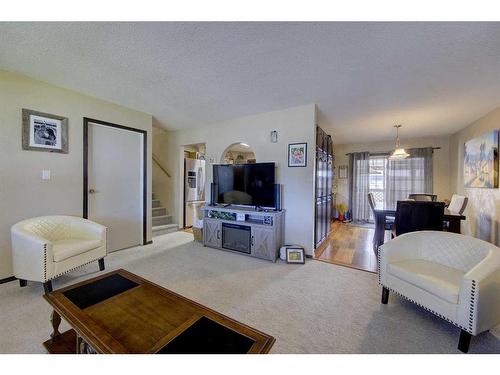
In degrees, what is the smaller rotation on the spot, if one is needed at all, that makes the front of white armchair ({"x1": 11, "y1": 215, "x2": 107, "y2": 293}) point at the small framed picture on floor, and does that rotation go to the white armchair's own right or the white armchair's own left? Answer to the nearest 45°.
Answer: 0° — it already faces it

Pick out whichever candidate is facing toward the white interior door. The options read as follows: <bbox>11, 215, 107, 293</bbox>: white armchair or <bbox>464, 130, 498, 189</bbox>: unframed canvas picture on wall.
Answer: the unframed canvas picture on wall

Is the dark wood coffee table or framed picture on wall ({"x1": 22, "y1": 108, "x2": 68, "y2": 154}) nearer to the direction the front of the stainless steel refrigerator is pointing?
the dark wood coffee table

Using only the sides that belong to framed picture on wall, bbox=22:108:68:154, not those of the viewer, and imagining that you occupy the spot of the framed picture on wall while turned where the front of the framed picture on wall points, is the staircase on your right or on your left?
on your left

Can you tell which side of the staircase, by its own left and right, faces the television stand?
front

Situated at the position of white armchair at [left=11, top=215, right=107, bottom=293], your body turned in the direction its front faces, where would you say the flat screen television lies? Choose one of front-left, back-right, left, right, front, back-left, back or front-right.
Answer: front-left

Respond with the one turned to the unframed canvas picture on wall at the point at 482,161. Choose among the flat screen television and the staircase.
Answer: the staircase

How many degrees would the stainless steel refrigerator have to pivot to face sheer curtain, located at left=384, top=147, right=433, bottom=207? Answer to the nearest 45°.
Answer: approximately 45° to its left

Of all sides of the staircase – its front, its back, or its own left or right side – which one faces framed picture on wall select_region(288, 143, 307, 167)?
front

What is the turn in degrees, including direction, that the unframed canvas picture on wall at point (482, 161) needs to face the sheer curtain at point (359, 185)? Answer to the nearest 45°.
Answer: approximately 90° to its right

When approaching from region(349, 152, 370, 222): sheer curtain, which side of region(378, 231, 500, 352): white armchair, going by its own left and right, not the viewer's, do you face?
right

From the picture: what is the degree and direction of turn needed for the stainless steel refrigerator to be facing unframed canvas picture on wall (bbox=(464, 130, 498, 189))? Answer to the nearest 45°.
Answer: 0° — it already faces it

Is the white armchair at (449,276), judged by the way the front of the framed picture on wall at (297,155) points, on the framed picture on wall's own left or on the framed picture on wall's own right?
on the framed picture on wall's own left
